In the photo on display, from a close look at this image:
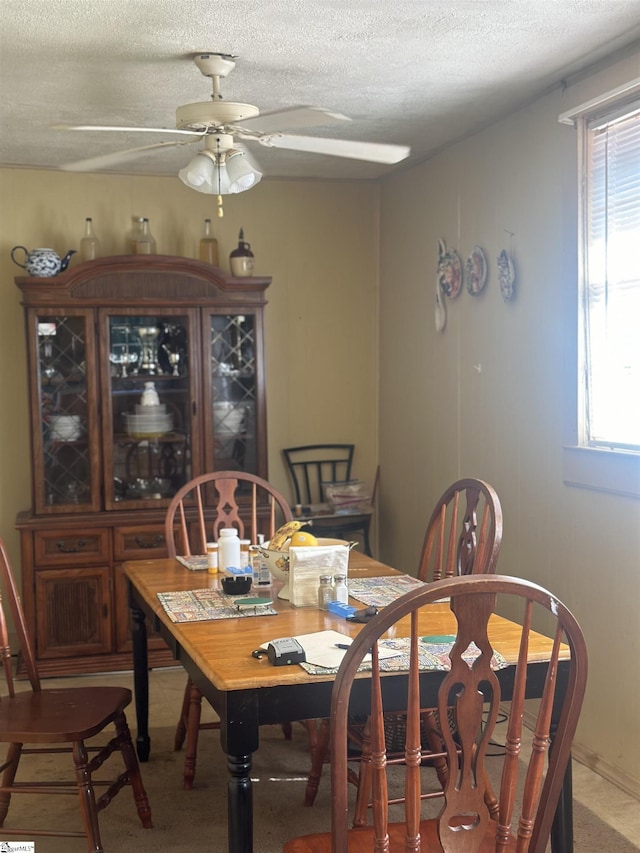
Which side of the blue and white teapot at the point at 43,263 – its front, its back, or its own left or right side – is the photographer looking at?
right

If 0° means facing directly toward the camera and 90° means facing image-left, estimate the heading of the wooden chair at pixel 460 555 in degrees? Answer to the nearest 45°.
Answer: approximately 45°

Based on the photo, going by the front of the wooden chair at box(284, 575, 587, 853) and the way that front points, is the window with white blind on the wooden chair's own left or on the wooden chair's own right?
on the wooden chair's own right

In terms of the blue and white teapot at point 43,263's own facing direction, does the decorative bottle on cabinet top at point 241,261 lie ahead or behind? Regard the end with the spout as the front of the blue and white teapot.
ahead

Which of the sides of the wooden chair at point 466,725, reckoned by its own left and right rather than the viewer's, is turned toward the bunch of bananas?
front

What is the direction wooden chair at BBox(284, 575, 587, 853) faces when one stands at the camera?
facing away from the viewer and to the left of the viewer

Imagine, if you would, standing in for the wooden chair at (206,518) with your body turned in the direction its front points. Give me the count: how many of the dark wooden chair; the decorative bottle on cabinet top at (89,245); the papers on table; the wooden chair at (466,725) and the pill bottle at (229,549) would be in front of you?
3

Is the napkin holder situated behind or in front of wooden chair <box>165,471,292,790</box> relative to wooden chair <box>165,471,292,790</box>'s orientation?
in front

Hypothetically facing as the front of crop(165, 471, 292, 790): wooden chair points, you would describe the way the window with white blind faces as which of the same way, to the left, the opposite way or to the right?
to the right

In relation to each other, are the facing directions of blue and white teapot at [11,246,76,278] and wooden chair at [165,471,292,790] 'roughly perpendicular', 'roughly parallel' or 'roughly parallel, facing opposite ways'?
roughly perpendicular

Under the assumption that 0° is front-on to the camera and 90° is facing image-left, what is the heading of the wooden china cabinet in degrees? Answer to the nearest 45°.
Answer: approximately 0°
